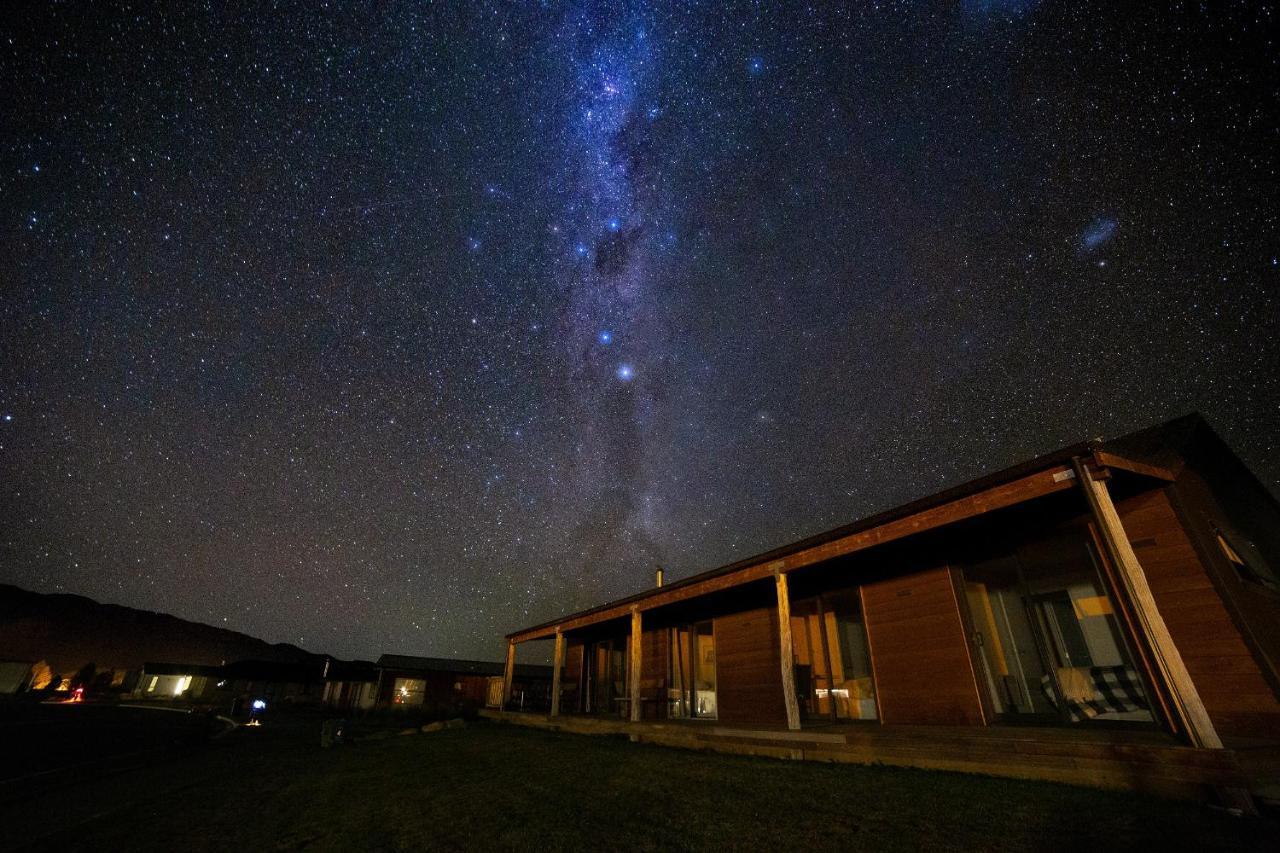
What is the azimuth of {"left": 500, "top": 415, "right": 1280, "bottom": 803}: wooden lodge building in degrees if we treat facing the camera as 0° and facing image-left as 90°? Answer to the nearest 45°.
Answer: approximately 45°

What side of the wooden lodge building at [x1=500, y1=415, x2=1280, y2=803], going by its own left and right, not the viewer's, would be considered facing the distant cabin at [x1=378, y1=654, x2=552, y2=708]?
right
